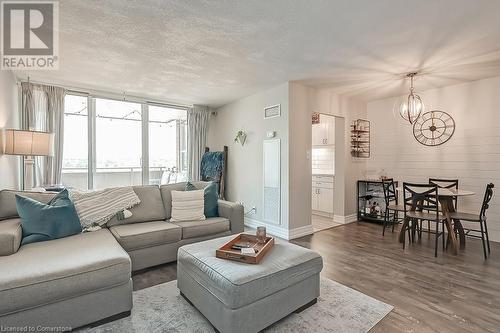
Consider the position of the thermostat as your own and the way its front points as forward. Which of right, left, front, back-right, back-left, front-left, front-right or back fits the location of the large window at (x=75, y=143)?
front-right

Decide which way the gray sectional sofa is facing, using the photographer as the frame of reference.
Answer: facing the viewer and to the right of the viewer

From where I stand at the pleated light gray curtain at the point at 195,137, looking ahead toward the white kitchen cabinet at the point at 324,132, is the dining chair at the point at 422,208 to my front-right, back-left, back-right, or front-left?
front-right

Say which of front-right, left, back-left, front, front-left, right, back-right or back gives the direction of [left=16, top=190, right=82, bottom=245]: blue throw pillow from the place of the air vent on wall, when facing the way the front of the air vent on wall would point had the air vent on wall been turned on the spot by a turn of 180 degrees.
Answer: back

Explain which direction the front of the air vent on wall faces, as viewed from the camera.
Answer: facing the viewer and to the left of the viewer

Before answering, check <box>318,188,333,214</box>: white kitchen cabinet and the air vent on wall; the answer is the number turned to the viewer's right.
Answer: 0

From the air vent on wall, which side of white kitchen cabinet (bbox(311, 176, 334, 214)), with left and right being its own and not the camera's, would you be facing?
front

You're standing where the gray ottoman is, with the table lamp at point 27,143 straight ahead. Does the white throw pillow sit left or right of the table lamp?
right

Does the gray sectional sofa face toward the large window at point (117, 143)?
no

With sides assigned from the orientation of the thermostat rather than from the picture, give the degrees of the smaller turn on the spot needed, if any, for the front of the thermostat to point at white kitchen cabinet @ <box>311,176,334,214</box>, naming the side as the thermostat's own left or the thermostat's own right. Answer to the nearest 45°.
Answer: approximately 180°

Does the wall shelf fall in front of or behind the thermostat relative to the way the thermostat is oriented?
behind

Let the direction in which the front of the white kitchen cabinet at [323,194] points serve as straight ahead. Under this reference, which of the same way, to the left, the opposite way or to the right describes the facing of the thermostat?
the same way

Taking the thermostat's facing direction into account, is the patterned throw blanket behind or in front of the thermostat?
in front

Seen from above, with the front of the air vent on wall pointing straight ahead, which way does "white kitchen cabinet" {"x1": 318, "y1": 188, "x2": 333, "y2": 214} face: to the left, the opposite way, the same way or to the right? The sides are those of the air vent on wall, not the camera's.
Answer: the same way

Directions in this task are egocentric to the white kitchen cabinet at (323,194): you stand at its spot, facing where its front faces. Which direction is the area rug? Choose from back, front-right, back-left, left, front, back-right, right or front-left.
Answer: front-left

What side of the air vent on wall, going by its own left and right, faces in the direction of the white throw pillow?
front

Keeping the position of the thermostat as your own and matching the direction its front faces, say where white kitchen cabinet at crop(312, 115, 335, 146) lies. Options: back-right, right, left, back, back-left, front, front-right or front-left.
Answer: back
